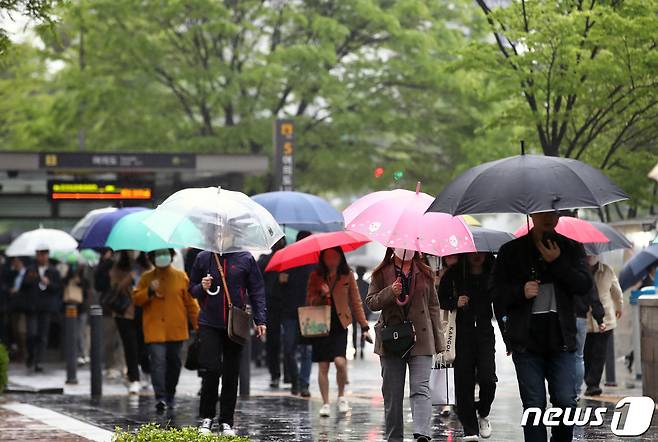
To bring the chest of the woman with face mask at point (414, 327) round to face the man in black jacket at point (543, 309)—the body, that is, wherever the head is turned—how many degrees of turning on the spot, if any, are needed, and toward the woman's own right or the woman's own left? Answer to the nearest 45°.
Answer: approximately 45° to the woman's own left

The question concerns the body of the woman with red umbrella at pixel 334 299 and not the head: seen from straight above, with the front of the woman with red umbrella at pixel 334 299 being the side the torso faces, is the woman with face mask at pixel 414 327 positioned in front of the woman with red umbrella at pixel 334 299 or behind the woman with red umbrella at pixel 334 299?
in front

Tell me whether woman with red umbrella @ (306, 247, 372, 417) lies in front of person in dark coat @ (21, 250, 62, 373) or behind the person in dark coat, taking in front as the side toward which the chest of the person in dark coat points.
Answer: in front

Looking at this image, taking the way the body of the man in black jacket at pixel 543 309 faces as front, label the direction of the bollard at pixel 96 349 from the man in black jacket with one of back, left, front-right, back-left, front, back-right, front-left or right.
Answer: back-right
